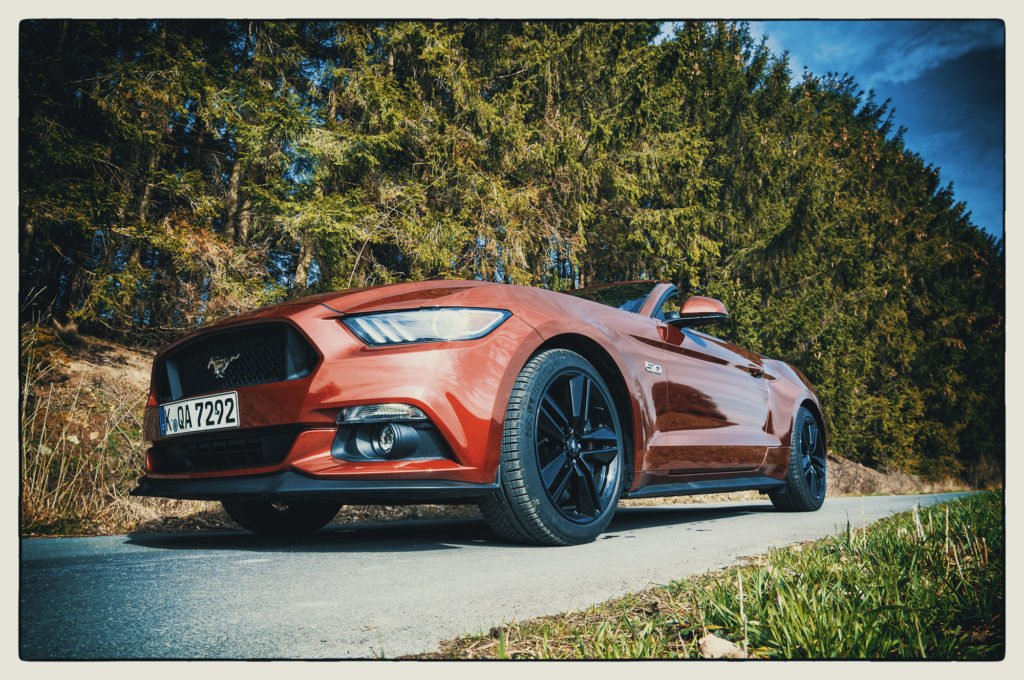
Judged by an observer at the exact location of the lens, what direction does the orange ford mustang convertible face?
facing the viewer and to the left of the viewer
